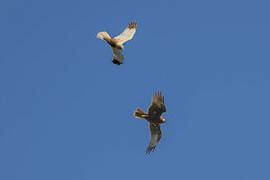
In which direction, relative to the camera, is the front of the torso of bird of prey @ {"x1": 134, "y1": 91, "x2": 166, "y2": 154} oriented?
to the viewer's right
